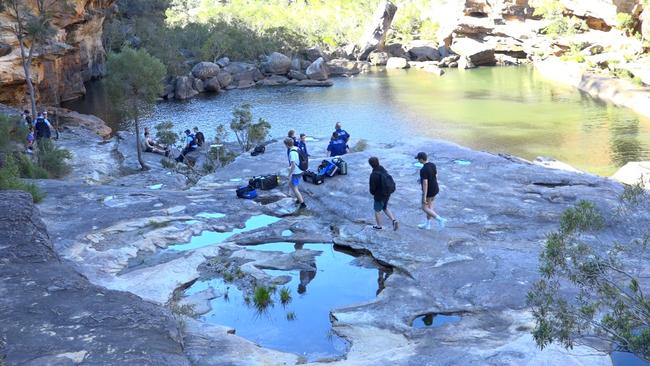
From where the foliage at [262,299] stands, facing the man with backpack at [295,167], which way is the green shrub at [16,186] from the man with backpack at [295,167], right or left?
left

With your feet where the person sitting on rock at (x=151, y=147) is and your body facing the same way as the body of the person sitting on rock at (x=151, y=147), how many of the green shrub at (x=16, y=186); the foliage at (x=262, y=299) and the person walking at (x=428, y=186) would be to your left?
0

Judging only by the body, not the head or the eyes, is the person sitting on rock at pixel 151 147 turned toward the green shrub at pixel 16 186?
no

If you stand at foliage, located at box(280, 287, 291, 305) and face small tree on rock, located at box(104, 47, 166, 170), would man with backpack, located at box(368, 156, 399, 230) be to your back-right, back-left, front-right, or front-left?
front-right
